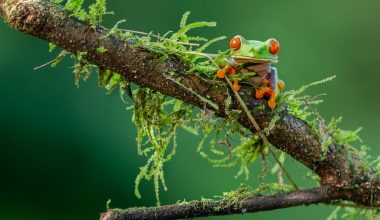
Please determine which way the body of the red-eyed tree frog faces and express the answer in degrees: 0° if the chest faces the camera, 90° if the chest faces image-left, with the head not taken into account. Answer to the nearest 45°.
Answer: approximately 0°
